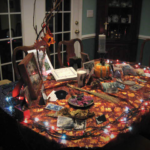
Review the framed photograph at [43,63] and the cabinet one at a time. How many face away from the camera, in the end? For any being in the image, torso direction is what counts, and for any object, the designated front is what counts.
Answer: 0

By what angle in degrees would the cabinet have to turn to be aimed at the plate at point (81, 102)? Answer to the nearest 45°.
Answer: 0° — it already faces it

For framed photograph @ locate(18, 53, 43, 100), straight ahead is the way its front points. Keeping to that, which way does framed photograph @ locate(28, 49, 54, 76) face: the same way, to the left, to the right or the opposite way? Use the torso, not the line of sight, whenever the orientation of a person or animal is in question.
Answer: the same way

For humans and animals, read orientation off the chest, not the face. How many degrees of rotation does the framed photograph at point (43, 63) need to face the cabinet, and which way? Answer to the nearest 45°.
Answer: approximately 90° to its left

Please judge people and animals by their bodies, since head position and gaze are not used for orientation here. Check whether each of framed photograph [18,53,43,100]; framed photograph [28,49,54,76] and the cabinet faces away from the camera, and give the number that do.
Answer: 0

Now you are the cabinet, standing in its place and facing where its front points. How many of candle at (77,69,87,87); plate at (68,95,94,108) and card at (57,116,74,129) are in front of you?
3

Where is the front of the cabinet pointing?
toward the camera

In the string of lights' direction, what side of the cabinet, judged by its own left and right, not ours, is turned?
front

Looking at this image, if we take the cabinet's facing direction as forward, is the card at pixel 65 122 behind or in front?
in front

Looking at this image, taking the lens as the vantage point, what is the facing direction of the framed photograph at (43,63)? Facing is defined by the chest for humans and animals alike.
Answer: facing the viewer and to the right of the viewer
